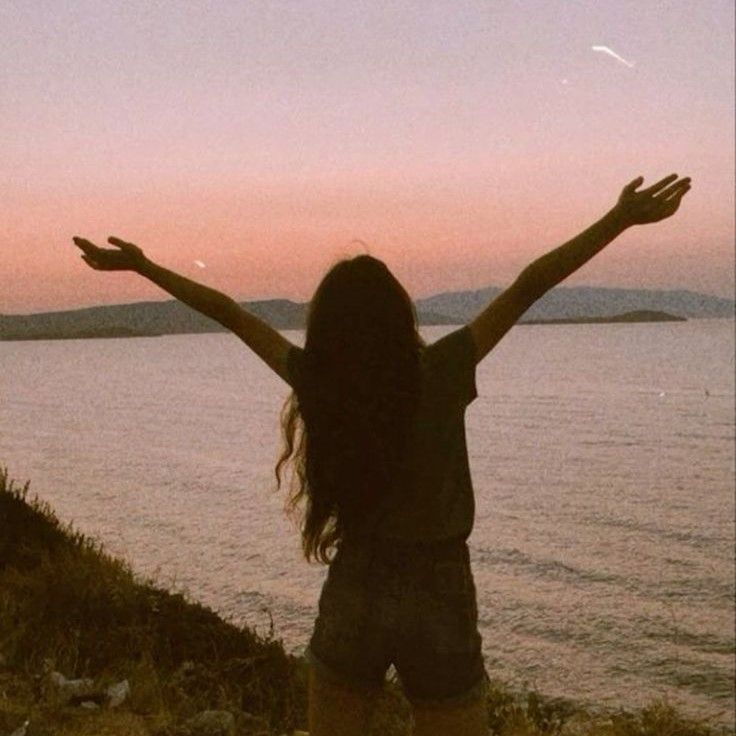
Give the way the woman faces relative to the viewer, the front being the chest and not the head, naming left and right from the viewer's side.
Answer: facing away from the viewer

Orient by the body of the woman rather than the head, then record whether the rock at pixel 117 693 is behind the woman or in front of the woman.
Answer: in front

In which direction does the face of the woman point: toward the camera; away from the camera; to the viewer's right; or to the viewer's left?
away from the camera

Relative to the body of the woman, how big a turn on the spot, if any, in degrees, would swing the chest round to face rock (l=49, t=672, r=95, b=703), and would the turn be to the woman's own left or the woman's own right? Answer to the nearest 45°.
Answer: approximately 45° to the woman's own left

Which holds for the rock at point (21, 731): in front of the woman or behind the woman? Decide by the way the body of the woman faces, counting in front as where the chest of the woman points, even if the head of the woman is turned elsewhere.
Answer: in front
